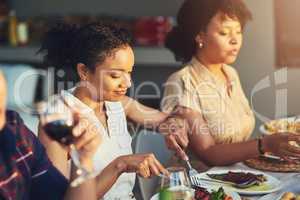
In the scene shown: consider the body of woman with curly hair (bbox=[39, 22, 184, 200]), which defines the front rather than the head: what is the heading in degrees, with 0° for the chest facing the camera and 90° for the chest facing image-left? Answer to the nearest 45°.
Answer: approximately 315°
